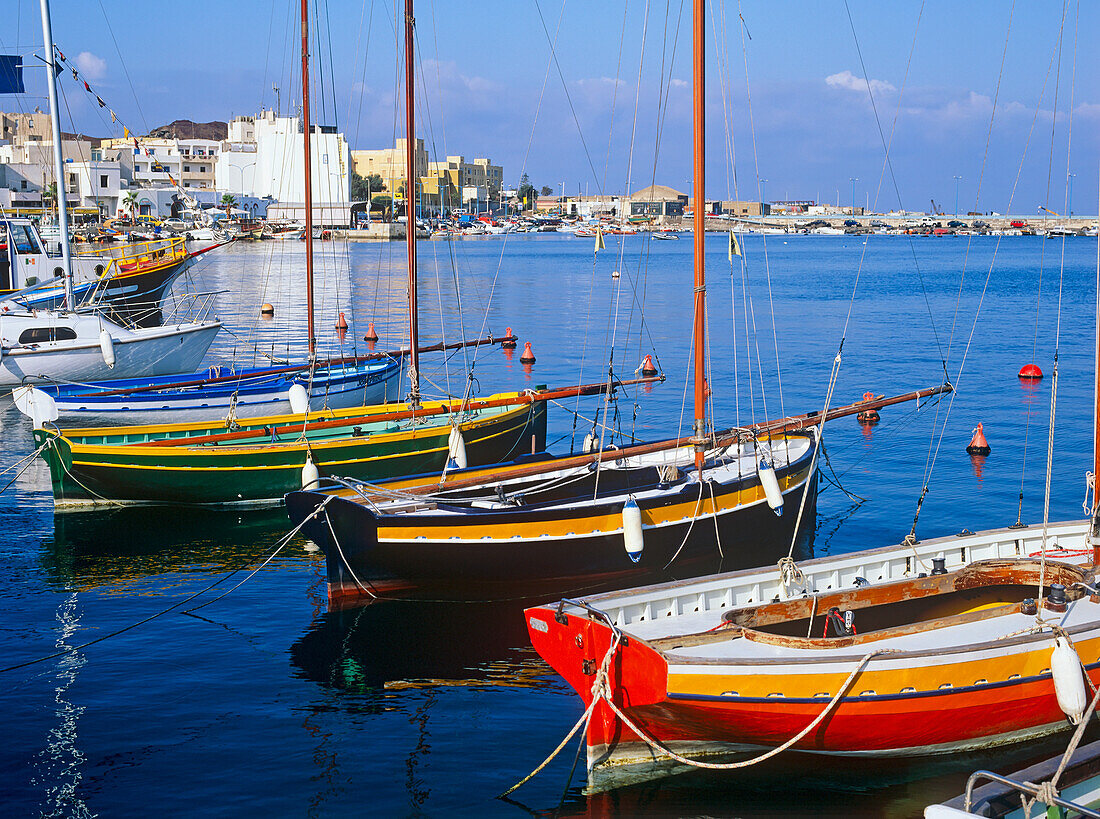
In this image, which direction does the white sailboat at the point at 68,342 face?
to the viewer's right

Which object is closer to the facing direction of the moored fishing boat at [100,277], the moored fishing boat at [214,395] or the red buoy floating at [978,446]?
the red buoy floating

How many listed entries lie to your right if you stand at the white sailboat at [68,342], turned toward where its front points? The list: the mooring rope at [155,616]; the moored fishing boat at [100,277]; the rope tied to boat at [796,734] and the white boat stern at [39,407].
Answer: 3

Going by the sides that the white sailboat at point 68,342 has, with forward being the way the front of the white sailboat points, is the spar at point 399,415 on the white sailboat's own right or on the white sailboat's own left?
on the white sailboat's own right

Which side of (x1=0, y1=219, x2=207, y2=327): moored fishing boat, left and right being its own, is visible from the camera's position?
right
